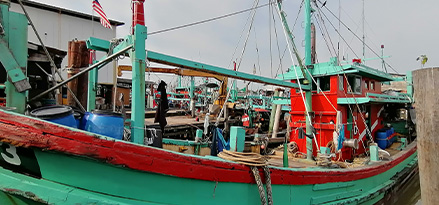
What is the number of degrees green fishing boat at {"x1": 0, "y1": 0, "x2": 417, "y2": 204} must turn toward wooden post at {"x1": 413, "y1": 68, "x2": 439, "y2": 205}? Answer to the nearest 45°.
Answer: approximately 135° to its left

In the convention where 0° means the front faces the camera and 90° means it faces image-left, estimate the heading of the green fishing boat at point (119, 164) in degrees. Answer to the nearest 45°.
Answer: approximately 45°

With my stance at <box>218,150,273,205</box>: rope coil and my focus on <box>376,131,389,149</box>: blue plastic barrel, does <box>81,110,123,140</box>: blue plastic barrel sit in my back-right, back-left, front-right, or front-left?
back-left
